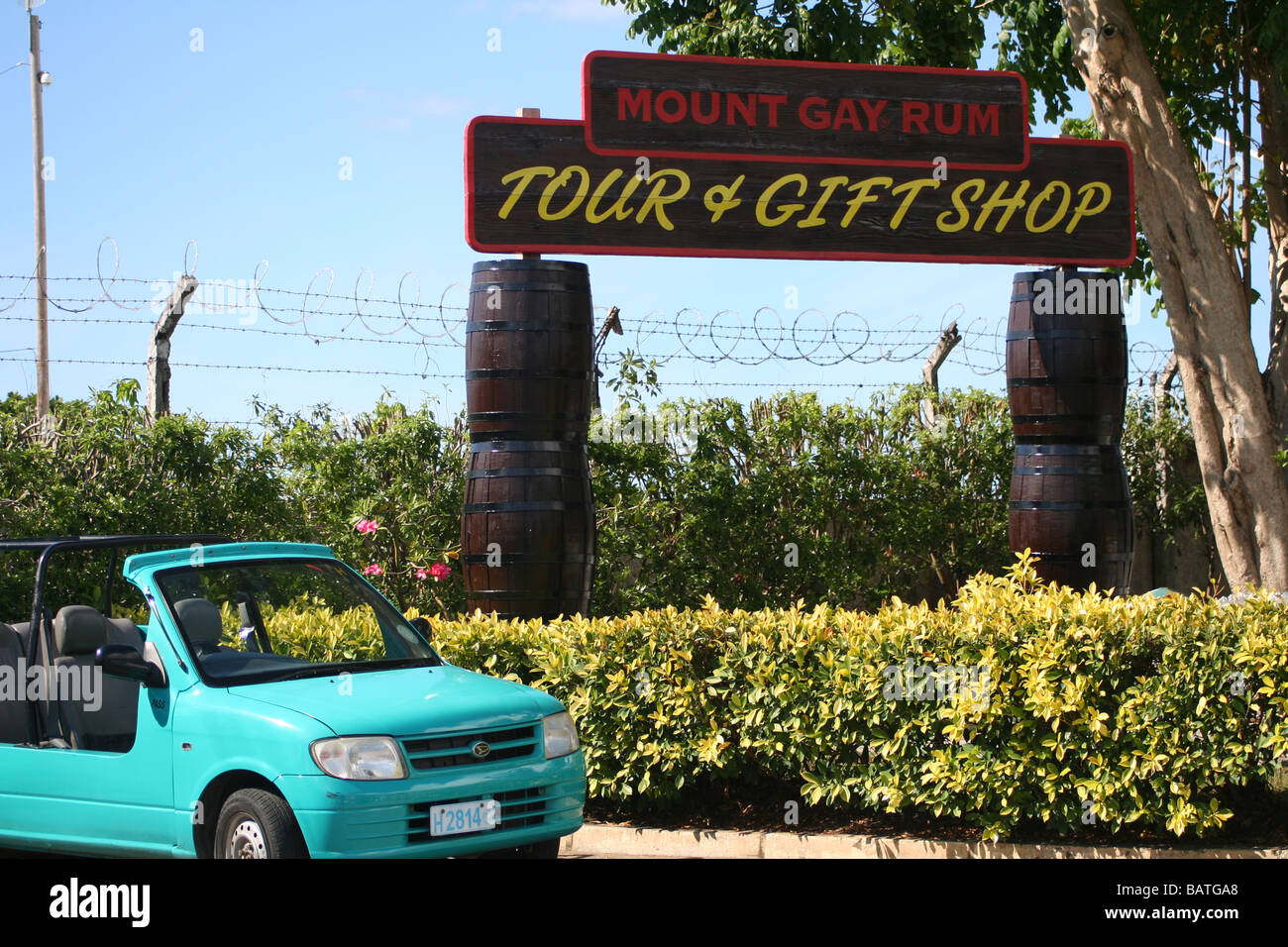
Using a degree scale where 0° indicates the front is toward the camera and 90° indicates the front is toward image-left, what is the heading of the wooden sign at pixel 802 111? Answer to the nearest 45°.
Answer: approximately 0°

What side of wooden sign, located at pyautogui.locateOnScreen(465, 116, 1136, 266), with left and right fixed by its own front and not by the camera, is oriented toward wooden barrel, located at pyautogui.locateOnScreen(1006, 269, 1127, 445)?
left

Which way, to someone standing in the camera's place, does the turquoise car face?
facing the viewer and to the right of the viewer

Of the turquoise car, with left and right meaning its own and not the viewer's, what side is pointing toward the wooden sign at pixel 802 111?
left

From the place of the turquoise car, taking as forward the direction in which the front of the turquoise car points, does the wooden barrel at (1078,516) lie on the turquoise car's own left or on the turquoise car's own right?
on the turquoise car's own left

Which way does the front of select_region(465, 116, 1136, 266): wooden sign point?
toward the camera

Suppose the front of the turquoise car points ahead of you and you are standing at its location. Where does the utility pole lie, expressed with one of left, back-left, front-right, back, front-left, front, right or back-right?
back-left

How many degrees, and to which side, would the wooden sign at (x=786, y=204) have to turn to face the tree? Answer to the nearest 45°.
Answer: approximately 135° to its left
